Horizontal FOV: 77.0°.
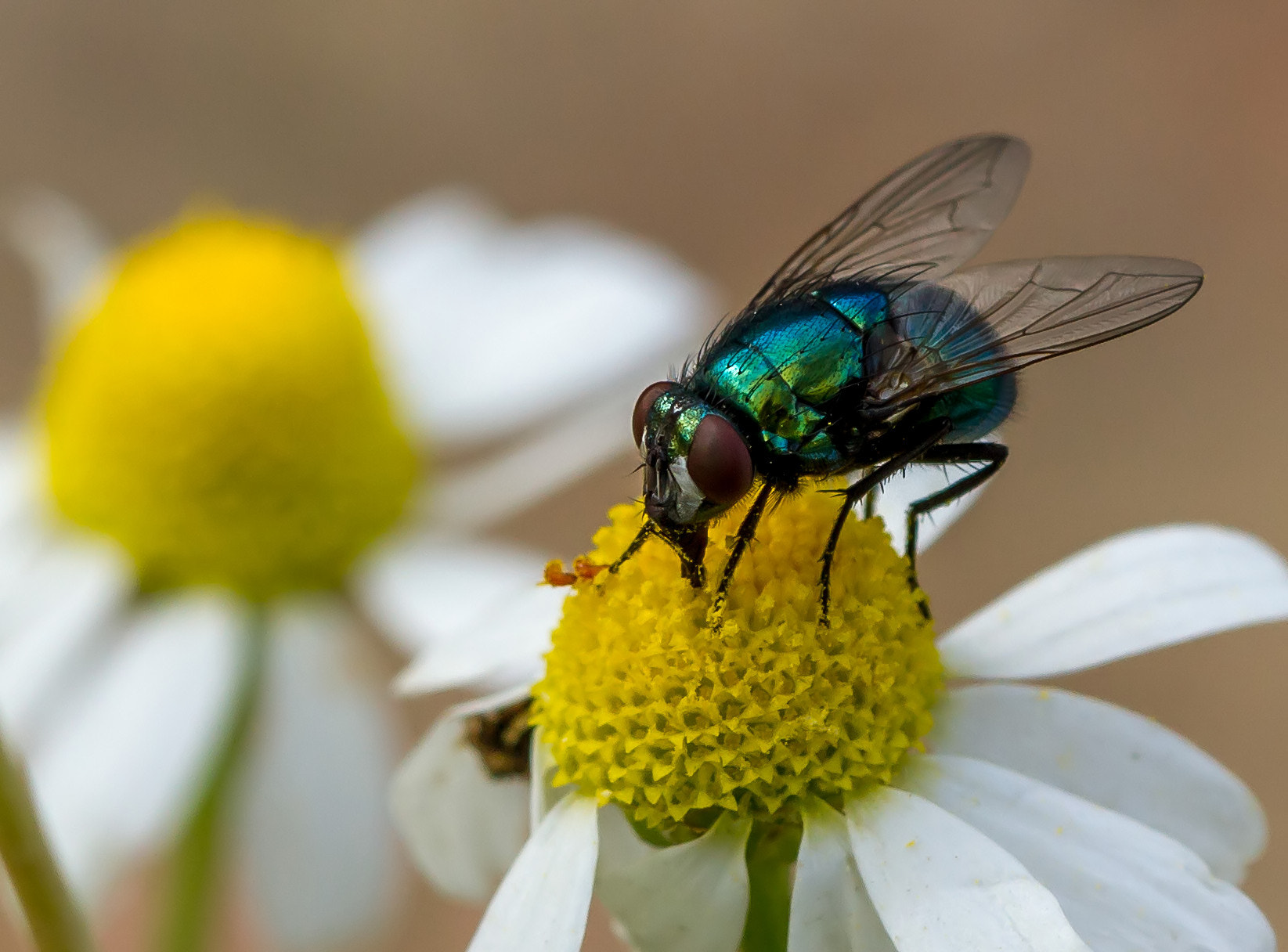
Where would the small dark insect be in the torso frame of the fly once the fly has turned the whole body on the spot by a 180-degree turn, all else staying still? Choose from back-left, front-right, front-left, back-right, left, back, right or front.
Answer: back-left

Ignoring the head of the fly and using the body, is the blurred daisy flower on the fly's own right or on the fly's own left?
on the fly's own right

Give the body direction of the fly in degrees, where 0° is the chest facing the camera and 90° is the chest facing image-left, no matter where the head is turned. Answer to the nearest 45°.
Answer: approximately 45°
